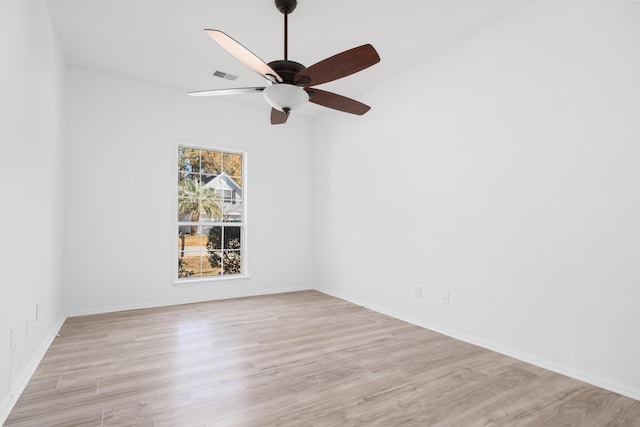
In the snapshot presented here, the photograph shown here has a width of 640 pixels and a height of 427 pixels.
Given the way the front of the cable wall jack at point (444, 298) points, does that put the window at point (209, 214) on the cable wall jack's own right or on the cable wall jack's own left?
on the cable wall jack's own right

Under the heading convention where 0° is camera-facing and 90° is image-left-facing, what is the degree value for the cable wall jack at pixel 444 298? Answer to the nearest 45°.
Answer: approximately 45°
